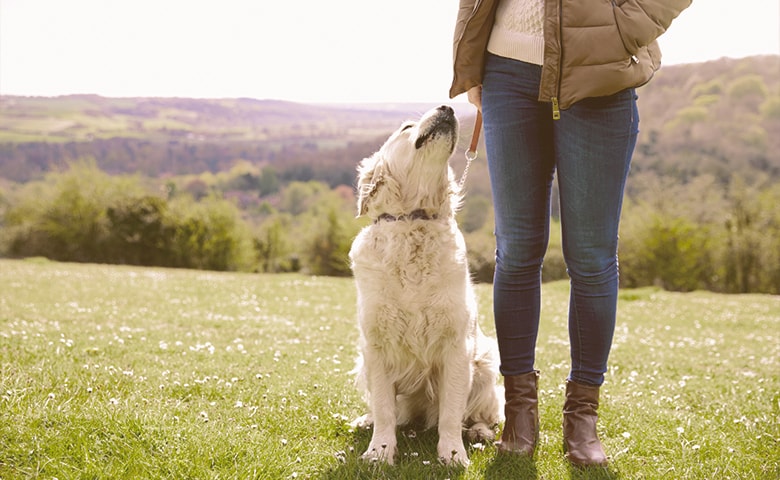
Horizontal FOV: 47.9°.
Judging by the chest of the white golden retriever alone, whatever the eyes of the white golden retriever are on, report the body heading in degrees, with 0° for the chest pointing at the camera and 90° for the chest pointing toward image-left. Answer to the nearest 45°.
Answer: approximately 0°
